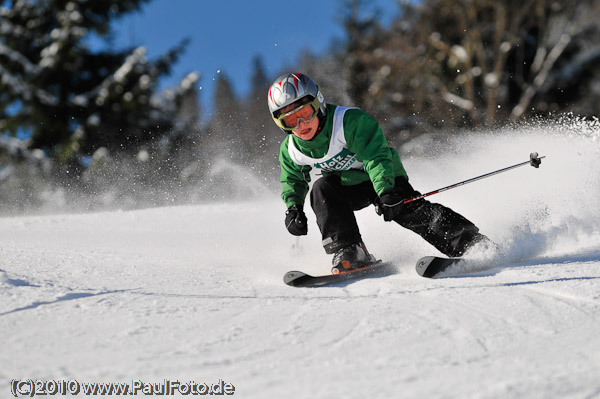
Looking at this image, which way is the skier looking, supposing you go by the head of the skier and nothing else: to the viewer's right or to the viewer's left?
to the viewer's left

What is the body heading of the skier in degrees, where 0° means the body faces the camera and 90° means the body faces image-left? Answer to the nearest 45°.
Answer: approximately 45°

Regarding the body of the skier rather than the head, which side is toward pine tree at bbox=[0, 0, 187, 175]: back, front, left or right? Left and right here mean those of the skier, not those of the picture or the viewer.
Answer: right
